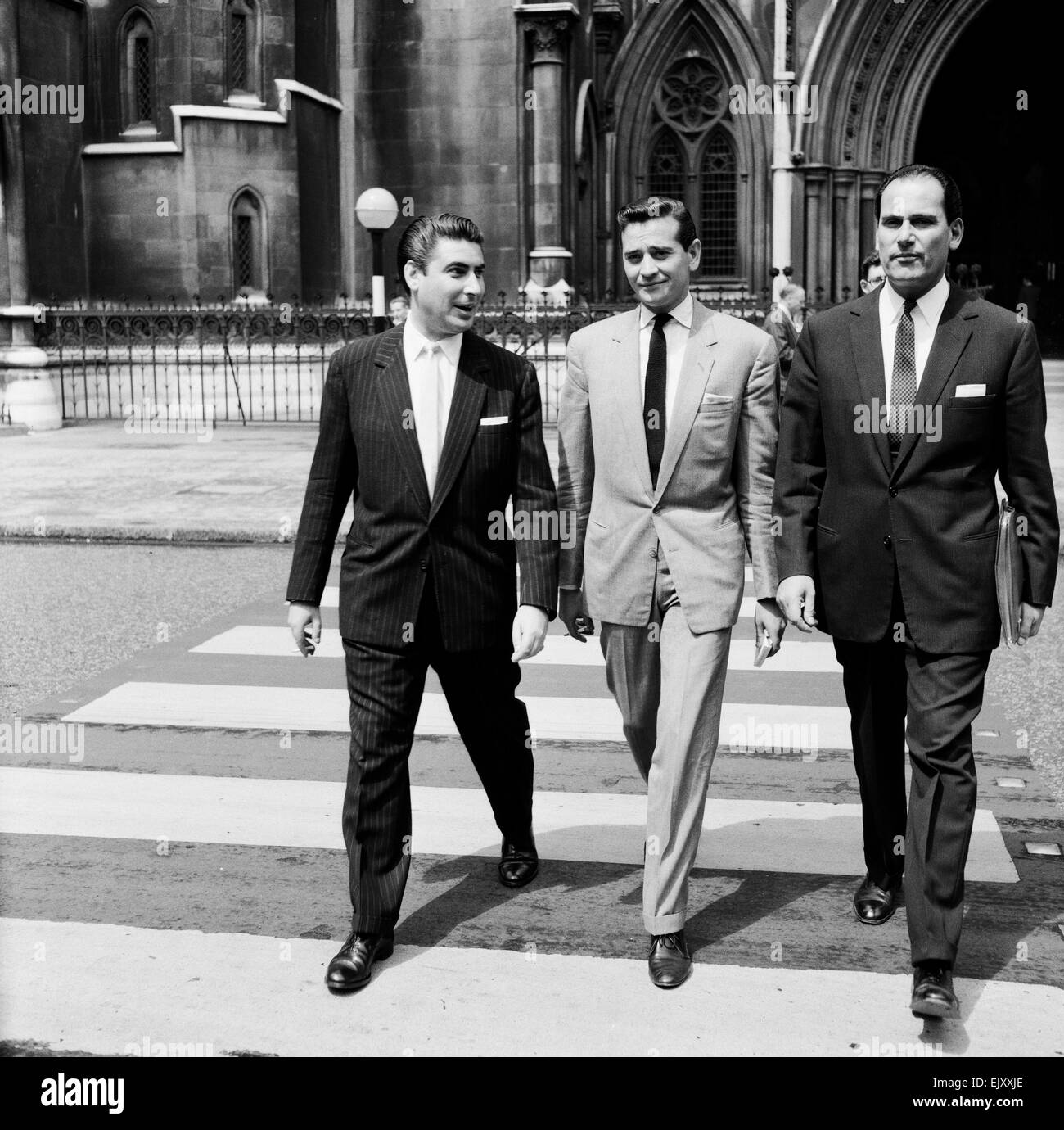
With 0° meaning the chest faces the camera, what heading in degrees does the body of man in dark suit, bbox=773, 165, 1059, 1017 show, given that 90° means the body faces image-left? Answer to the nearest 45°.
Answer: approximately 0°

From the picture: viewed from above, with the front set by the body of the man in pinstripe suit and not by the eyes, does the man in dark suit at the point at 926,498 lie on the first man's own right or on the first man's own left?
on the first man's own left

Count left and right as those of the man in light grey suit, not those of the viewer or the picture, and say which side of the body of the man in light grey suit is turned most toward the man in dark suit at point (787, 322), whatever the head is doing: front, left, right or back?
back

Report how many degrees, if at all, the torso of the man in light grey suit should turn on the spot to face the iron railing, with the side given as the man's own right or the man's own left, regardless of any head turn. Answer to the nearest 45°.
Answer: approximately 180°

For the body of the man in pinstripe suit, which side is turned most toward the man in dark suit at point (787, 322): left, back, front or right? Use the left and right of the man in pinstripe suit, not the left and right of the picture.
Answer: back

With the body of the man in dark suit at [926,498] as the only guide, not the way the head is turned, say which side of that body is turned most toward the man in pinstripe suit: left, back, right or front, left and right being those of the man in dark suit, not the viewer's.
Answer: right
